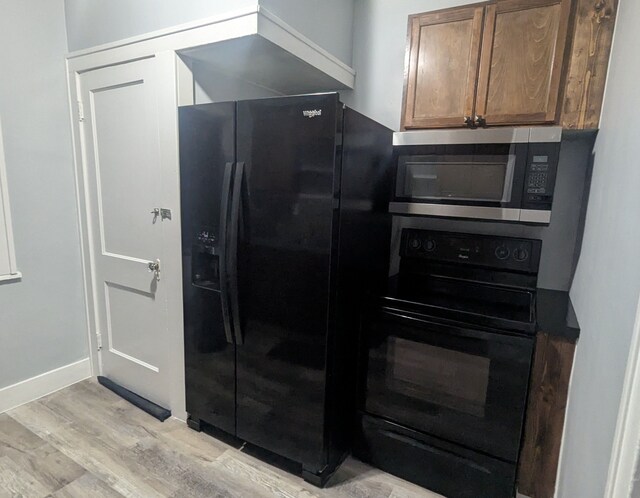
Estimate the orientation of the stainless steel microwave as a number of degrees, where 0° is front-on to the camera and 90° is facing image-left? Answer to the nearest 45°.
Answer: approximately 0°

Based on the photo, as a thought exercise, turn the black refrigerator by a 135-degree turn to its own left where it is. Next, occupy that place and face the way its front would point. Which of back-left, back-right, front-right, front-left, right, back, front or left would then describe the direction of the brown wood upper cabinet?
front

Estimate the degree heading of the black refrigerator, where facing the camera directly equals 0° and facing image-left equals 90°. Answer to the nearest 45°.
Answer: approximately 45°

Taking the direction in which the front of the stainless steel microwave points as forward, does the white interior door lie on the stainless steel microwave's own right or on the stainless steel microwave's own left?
on the stainless steel microwave's own right

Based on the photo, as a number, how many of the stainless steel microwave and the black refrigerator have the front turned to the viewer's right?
0

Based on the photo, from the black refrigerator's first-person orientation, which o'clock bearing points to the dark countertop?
The dark countertop is roughly at 8 o'clock from the black refrigerator.

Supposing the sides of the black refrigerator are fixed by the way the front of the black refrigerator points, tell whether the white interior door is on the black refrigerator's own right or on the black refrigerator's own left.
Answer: on the black refrigerator's own right
